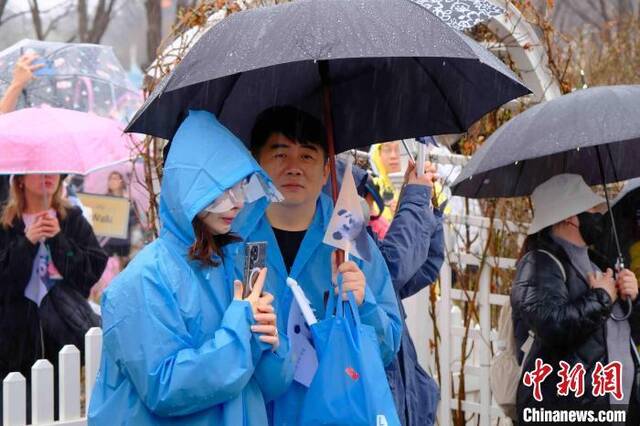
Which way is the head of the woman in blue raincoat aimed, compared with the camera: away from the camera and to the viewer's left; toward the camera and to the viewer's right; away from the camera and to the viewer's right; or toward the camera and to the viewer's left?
toward the camera and to the viewer's right

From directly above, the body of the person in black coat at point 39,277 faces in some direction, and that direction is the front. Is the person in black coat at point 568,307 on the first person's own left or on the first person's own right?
on the first person's own left

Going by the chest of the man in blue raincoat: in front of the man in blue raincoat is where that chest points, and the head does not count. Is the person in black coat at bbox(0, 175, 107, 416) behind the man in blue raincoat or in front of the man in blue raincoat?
behind

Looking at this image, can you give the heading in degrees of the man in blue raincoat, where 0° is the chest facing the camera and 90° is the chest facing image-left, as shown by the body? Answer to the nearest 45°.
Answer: approximately 0°

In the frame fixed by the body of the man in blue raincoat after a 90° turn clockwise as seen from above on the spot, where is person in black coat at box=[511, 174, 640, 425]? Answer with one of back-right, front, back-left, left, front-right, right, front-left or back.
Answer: back-right

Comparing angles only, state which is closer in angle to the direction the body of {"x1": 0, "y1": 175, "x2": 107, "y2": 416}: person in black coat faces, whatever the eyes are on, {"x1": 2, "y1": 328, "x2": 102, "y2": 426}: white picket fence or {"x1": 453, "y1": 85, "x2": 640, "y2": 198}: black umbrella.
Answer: the white picket fence

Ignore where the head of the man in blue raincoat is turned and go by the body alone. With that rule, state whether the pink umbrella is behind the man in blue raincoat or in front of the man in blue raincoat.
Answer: behind

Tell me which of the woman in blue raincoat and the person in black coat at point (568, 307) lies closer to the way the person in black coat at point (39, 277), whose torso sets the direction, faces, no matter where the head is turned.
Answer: the woman in blue raincoat

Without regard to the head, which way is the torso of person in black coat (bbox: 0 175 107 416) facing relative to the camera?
toward the camera

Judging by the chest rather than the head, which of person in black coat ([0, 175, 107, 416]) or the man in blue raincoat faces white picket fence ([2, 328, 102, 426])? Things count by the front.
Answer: the person in black coat

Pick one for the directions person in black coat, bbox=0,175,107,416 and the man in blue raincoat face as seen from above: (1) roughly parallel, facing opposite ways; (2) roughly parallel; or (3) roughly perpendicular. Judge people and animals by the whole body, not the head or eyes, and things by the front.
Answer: roughly parallel

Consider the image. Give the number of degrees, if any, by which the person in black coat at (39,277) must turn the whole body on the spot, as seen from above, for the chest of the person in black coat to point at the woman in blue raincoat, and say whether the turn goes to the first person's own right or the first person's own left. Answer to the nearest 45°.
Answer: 0° — they already face them

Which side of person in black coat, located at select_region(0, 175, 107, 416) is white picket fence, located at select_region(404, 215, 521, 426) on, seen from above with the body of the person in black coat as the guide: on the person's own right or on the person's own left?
on the person's own left

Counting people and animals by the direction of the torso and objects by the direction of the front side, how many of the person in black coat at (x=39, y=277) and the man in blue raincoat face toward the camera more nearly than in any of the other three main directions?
2
